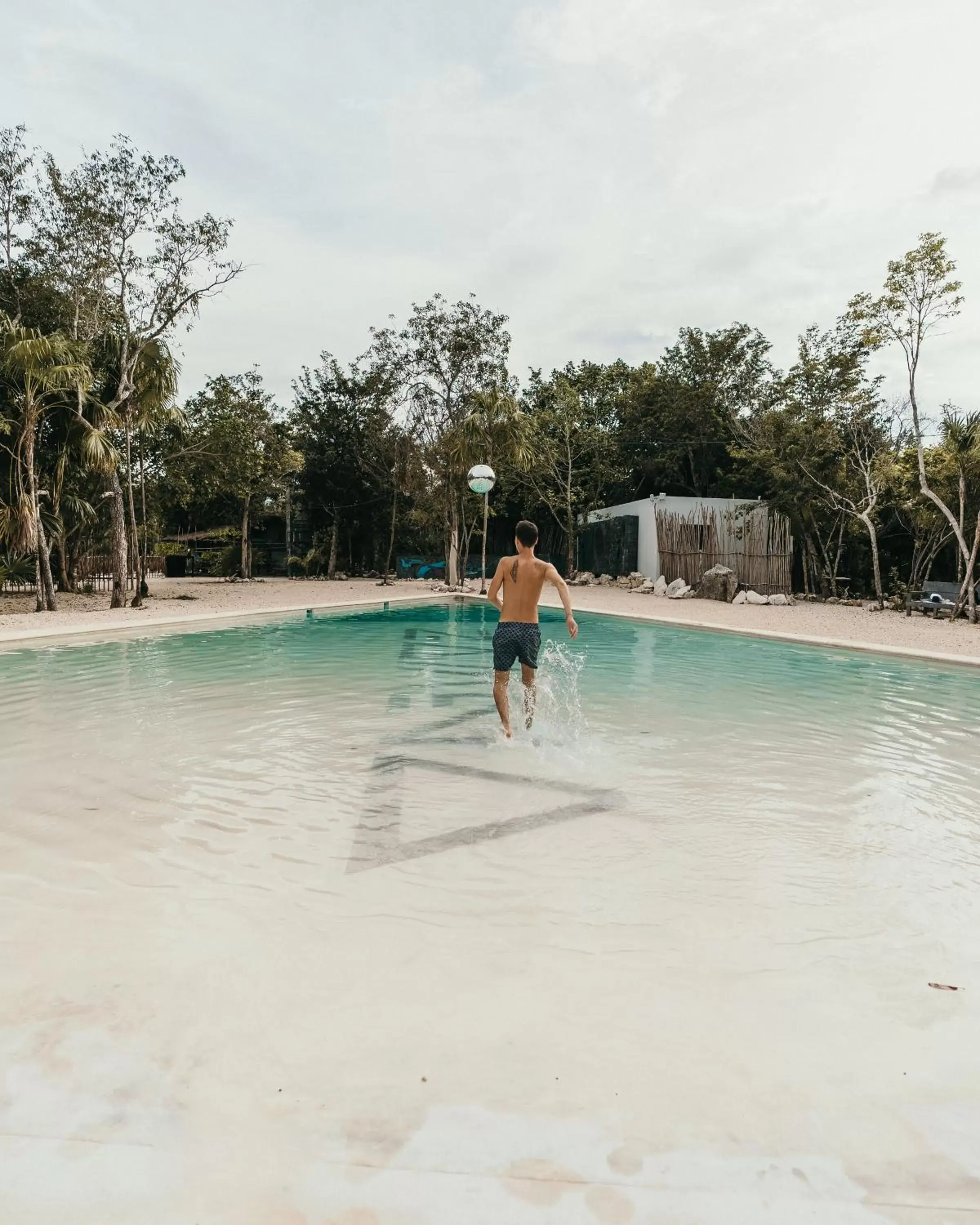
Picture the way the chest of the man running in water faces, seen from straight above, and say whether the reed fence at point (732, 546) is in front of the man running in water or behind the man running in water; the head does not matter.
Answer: in front

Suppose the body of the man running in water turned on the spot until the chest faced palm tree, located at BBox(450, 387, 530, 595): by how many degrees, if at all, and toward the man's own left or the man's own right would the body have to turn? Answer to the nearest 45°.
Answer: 0° — they already face it

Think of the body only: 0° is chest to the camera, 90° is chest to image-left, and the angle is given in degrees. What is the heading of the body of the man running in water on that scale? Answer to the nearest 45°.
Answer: approximately 180°

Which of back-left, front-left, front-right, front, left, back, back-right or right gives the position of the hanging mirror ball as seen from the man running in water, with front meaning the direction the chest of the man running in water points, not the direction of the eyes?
front

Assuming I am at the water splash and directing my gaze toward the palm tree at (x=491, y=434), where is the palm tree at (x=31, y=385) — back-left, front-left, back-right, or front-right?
front-left

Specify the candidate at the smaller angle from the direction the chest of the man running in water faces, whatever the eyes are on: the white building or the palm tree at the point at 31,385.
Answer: the white building

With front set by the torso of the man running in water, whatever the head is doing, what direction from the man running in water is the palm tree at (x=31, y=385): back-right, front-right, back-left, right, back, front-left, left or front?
front-left

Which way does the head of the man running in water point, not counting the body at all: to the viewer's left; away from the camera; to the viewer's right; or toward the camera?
away from the camera
